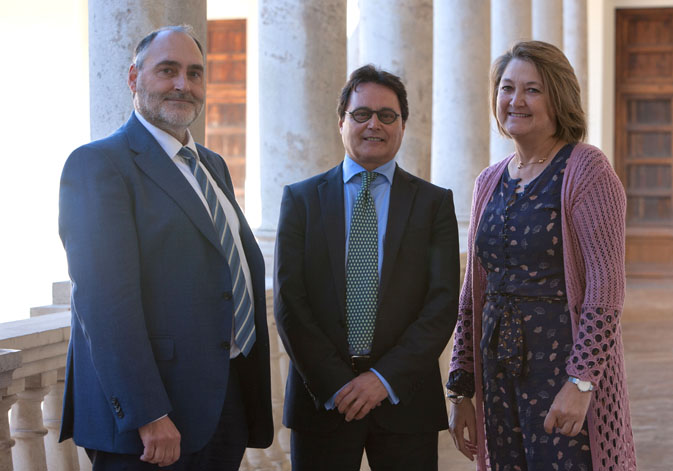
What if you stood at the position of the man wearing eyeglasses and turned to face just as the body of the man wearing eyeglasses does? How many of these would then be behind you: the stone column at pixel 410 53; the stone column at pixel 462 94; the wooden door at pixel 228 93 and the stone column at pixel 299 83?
4

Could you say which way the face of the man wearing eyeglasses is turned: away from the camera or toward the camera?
toward the camera

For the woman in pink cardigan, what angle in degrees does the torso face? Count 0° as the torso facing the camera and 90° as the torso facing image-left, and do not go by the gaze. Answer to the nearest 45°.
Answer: approximately 45°

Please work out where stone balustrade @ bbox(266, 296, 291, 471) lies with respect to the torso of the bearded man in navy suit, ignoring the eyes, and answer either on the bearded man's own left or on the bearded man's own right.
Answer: on the bearded man's own left

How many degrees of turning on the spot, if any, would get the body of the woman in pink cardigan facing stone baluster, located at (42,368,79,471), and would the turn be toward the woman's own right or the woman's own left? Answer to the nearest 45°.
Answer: approximately 45° to the woman's own right

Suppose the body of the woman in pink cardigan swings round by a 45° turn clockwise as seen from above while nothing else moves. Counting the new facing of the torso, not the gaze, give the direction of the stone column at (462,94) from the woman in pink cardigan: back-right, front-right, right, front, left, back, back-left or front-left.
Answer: right

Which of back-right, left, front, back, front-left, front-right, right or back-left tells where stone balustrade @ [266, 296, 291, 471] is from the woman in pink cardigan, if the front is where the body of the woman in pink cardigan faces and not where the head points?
right

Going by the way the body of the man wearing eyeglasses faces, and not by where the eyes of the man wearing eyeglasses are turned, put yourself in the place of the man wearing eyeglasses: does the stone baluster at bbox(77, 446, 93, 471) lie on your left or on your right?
on your right

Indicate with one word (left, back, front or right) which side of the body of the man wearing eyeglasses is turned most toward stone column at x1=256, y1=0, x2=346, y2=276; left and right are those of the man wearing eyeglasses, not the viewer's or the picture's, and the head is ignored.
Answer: back

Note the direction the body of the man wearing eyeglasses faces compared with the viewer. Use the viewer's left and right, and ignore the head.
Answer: facing the viewer
